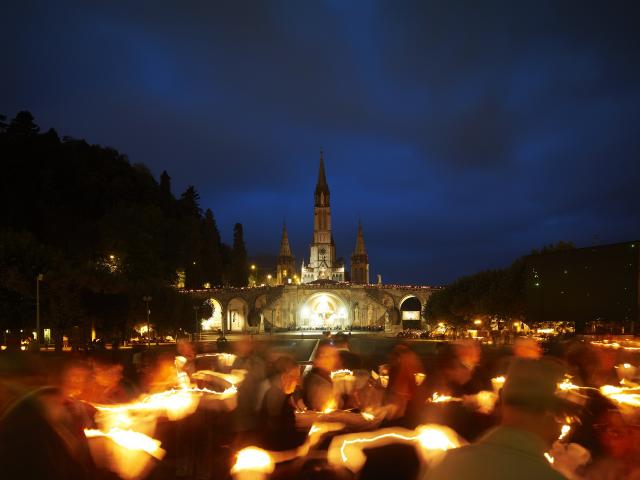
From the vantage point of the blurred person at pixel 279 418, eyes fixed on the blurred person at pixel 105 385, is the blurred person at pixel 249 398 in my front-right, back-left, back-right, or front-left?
front-right

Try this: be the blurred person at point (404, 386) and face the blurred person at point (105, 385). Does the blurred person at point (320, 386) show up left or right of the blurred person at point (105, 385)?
right

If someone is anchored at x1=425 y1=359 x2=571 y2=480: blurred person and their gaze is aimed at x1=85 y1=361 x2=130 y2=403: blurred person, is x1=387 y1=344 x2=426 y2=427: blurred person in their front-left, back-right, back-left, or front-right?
front-right
